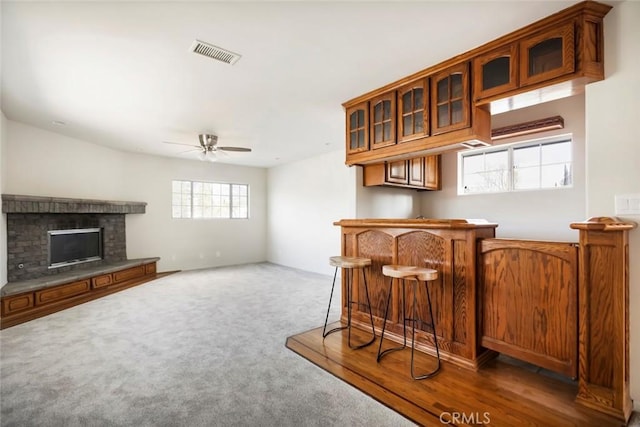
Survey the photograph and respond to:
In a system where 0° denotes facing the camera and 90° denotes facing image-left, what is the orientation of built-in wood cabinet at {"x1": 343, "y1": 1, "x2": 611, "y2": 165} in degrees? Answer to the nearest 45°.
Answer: approximately 45°

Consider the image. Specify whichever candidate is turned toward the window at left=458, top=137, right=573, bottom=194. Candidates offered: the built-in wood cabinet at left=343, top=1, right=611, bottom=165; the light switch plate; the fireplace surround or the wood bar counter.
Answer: the fireplace surround

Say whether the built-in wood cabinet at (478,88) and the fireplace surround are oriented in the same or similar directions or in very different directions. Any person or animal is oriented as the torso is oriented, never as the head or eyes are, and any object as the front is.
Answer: very different directions
